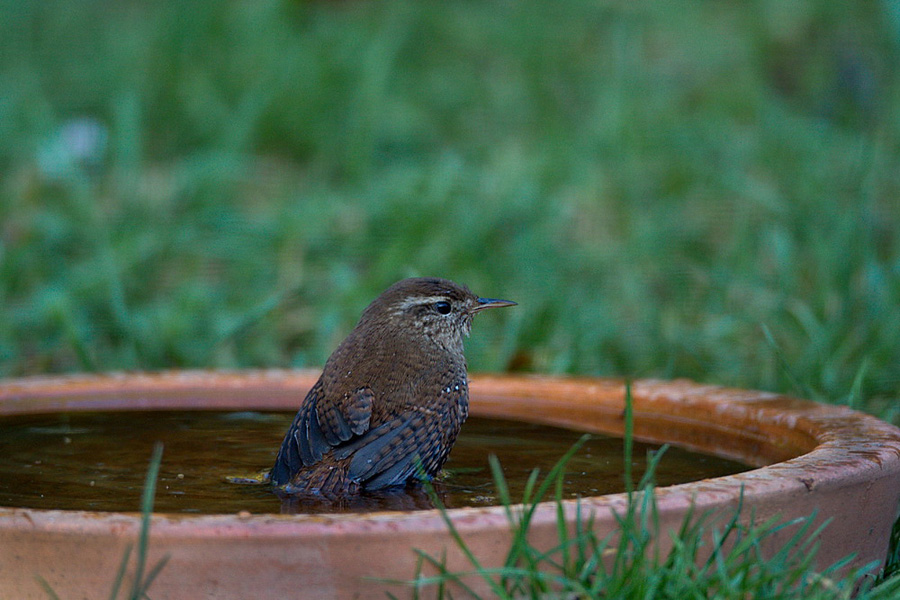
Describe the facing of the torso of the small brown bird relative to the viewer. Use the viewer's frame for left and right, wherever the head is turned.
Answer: facing away from the viewer and to the right of the viewer
